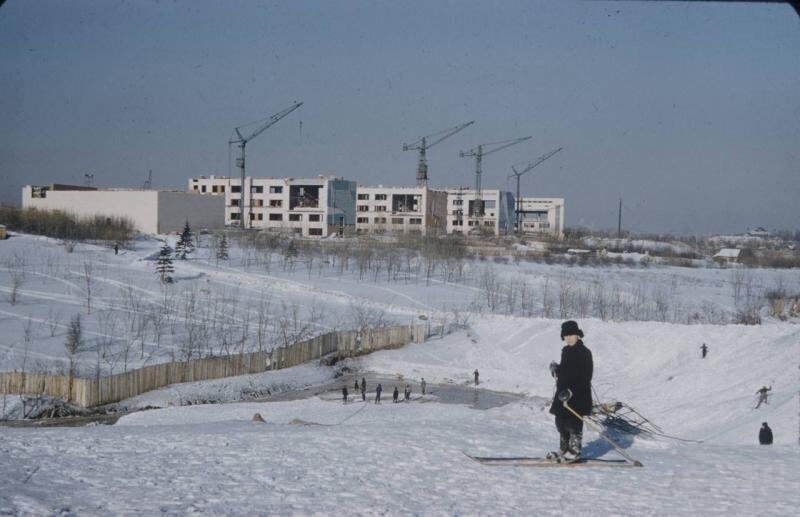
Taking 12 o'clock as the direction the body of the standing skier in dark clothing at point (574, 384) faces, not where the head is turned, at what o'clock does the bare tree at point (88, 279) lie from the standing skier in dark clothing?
The bare tree is roughly at 3 o'clock from the standing skier in dark clothing.

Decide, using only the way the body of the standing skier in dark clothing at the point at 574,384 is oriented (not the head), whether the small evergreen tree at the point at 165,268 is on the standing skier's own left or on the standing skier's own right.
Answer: on the standing skier's own right

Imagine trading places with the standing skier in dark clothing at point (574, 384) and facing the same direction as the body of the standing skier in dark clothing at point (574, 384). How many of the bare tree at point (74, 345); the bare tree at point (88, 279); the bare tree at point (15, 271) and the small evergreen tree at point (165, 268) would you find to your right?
4

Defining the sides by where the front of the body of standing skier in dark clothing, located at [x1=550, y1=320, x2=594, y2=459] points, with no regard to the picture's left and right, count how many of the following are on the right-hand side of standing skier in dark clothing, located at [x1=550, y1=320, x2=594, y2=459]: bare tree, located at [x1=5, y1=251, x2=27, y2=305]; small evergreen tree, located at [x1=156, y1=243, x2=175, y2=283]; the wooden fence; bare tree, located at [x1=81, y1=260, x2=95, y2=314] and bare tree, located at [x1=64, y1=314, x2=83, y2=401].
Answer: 5

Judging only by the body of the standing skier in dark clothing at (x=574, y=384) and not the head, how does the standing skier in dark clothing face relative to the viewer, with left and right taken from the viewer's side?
facing the viewer and to the left of the viewer

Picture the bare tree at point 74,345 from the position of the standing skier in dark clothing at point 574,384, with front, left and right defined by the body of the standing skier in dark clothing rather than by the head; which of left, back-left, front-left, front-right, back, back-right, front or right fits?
right

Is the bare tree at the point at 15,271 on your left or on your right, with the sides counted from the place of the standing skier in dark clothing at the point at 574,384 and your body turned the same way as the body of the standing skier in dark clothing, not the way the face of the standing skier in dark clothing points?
on your right

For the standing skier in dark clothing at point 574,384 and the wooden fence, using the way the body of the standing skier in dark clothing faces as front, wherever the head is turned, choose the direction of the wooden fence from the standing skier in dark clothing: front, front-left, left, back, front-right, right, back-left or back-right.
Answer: right
